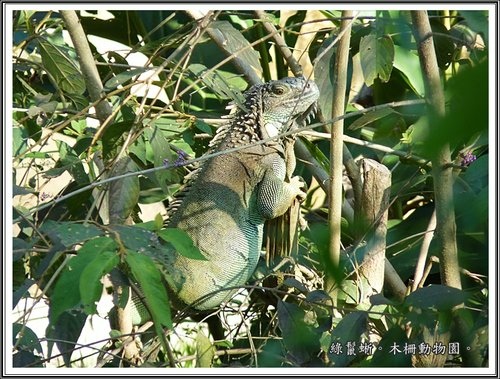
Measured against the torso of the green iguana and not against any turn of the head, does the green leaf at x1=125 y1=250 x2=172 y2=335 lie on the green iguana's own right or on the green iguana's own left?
on the green iguana's own right

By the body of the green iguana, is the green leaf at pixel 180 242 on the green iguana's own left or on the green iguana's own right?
on the green iguana's own right

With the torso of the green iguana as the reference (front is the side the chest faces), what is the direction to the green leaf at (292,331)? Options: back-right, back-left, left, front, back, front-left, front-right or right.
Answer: right

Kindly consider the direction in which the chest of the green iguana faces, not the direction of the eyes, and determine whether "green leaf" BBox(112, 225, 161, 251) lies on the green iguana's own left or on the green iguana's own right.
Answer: on the green iguana's own right

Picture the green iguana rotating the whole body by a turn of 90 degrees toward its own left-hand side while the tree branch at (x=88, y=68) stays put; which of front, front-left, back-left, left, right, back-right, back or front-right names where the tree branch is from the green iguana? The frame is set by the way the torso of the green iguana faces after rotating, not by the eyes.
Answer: back-left

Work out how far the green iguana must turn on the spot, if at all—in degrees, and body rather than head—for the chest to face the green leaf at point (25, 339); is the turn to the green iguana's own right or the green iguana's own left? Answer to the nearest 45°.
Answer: approximately 135° to the green iguana's own right

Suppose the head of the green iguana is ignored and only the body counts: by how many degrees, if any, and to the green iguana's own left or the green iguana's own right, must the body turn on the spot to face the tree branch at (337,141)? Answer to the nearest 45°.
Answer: approximately 45° to the green iguana's own right

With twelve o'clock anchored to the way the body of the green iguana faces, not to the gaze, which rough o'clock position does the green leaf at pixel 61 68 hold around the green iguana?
The green leaf is roughly at 5 o'clock from the green iguana.

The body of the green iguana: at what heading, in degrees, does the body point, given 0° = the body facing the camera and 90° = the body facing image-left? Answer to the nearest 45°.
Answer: approximately 270°
